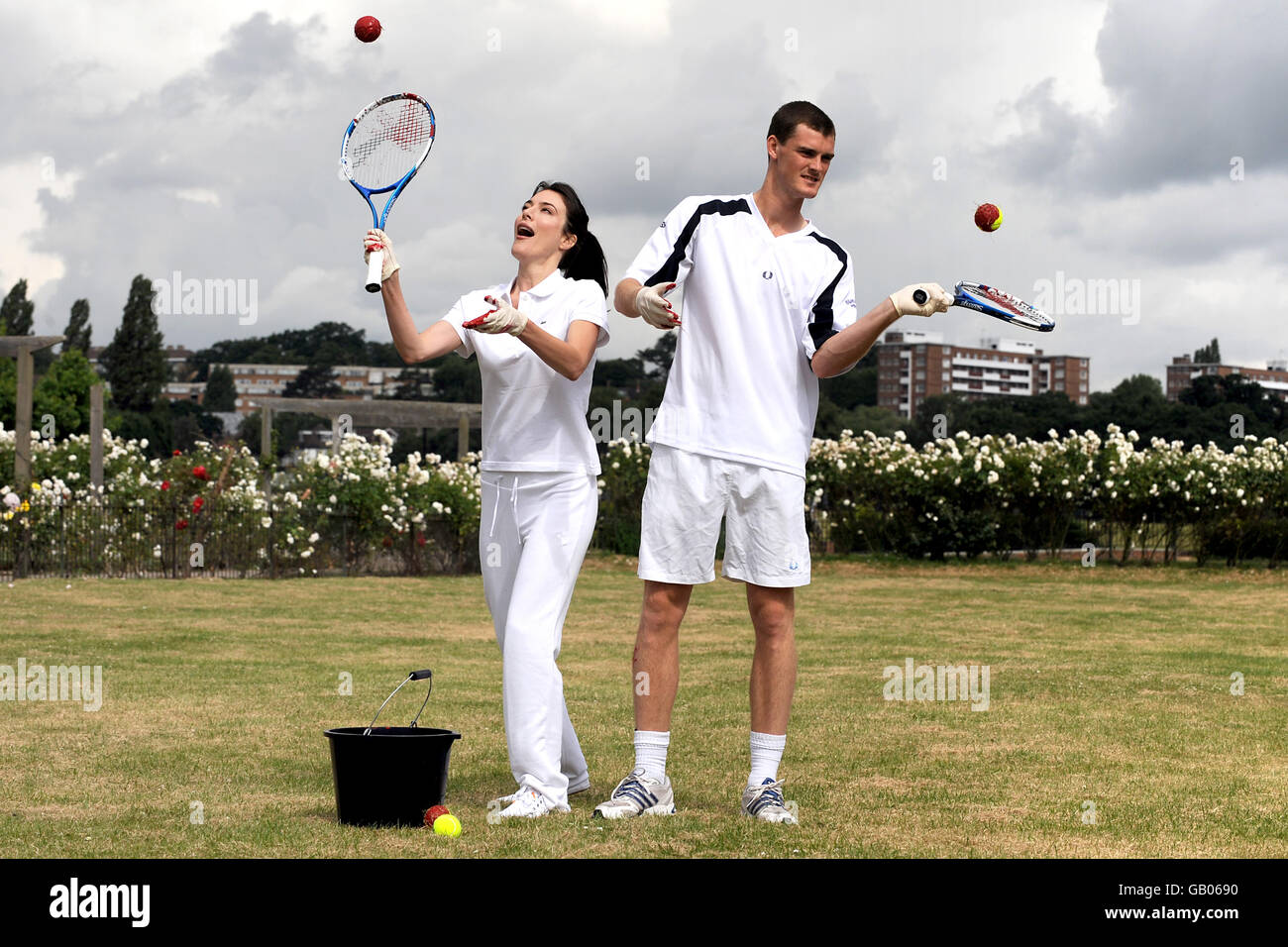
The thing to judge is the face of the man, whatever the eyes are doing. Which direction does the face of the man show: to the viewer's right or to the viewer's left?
to the viewer's right

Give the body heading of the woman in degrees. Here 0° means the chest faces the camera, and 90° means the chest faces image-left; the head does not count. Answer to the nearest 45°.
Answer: approximately 45°

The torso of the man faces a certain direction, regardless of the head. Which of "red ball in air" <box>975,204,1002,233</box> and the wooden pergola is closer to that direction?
the red ball in air

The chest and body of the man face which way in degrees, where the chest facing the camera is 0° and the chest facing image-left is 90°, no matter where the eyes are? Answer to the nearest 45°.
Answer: approximately 0°
